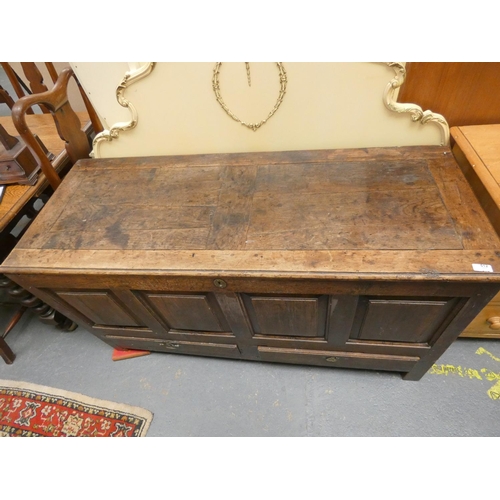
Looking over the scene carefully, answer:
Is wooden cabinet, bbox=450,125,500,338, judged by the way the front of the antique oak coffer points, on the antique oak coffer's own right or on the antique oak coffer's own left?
on the antique oak coffer's own left

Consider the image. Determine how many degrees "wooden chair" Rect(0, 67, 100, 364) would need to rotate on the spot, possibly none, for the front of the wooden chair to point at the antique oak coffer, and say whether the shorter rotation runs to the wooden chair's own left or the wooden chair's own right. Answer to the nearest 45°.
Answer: approximately 180°

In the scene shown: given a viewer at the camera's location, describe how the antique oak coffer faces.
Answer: facing the viewer

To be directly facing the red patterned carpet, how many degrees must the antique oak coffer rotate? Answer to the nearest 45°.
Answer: approximately 90° to its right

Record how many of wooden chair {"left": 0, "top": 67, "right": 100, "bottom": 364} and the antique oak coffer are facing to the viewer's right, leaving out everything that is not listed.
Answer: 0
